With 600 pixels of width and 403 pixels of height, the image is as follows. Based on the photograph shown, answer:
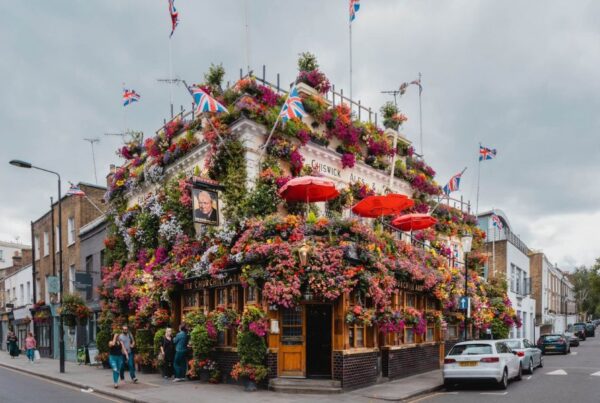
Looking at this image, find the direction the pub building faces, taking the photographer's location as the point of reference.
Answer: facing the viewer

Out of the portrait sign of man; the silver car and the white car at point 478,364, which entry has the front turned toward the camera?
the portrait sign of man

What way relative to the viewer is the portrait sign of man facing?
toward the camera

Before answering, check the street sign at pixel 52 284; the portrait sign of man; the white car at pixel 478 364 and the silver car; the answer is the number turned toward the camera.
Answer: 2

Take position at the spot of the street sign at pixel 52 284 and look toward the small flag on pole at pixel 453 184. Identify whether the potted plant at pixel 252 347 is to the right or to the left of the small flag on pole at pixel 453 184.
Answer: right

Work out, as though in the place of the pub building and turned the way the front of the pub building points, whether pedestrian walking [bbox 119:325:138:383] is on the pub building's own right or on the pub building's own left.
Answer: on the pub building's own right
